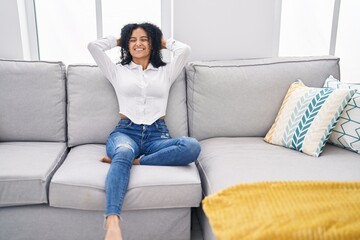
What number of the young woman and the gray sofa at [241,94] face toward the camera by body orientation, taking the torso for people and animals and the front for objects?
2

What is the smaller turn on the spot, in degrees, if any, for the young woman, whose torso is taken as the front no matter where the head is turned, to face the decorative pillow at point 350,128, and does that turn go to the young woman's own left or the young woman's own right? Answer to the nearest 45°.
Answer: approximately 90° to the young woman's own left

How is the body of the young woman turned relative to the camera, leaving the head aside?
toward the camera

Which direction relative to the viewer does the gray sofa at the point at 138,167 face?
toward the camera

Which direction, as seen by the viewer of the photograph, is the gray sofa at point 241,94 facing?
facing the viewer
